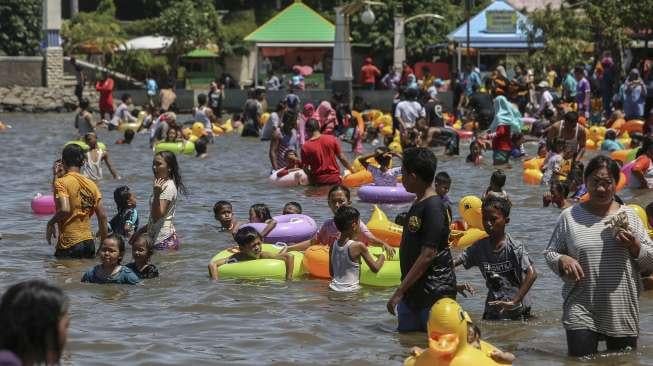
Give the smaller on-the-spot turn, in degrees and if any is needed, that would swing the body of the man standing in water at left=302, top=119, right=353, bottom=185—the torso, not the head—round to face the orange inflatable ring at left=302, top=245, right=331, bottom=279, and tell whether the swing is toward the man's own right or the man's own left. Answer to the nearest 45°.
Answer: approximately 180°

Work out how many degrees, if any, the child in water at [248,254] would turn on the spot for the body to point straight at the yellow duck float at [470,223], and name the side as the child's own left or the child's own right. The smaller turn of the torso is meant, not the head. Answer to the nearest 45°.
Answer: approximately 135° to the child's own left

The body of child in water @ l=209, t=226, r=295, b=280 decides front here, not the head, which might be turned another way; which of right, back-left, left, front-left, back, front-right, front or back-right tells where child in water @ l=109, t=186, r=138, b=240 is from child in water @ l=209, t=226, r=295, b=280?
back-right

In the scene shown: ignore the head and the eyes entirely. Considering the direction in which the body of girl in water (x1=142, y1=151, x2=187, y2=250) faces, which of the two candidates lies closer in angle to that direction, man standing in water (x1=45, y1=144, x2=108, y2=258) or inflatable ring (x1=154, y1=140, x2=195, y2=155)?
the man standing in water

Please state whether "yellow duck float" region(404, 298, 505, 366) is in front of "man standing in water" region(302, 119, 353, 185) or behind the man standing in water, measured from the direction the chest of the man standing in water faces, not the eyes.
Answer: behind

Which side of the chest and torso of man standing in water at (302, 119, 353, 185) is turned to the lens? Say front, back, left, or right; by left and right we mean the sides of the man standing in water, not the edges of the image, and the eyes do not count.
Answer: back

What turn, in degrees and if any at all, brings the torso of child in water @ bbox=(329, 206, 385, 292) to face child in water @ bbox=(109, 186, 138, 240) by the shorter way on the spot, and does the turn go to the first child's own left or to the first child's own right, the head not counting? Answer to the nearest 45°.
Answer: approximately 90° to the first child's own left
